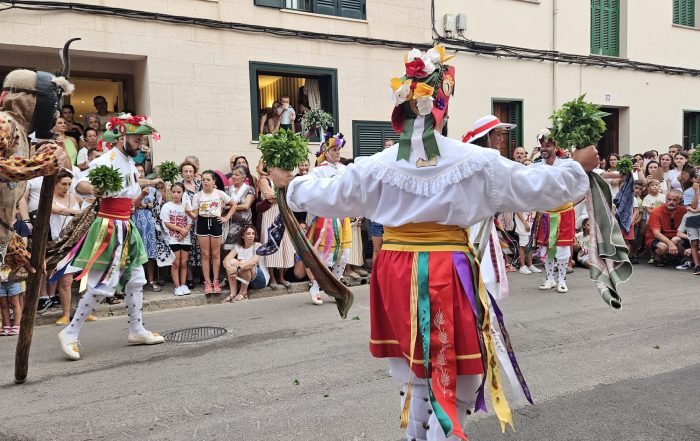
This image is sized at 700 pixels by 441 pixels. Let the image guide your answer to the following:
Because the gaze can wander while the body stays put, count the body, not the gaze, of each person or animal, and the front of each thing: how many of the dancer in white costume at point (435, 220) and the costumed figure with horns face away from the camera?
1

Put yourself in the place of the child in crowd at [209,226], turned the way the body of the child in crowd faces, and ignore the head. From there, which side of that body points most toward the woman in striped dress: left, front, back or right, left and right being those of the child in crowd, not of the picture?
left

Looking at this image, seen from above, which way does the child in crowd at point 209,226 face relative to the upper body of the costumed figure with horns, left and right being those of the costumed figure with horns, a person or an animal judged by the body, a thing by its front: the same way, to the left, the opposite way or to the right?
to the right

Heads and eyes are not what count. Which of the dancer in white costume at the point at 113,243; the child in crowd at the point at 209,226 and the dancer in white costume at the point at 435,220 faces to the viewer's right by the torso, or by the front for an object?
the dancer in white costume at the point at 113,243

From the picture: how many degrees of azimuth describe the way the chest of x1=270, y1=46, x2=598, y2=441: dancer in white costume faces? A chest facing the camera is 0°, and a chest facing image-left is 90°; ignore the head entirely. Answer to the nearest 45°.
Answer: approximately 180°

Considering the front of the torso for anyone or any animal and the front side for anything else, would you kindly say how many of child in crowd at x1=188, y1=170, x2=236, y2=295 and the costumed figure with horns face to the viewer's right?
1

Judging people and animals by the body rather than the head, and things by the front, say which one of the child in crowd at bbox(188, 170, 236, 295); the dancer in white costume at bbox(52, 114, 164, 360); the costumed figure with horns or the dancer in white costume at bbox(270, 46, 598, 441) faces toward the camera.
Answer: the child in crowd

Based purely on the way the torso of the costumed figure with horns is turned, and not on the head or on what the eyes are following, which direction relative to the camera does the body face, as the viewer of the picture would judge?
to the viewer's right

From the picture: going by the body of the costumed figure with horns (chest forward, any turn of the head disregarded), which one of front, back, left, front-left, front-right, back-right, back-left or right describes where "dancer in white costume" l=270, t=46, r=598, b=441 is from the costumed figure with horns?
front-right

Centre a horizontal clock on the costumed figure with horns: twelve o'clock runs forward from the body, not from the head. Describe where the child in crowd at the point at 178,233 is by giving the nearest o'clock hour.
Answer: The child in crowd is roughly at 10 o'clock from the costumed figure with horns.
